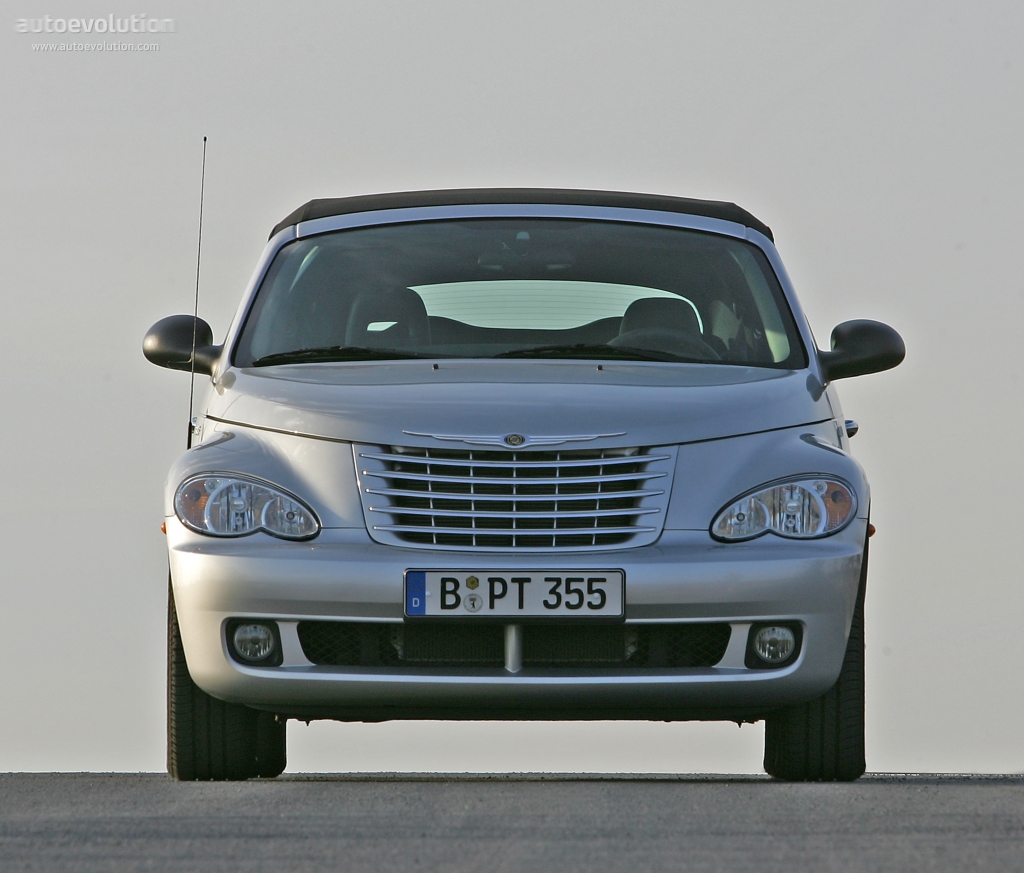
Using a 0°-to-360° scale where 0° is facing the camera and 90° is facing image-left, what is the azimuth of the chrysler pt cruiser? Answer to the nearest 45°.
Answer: approximately 0°
